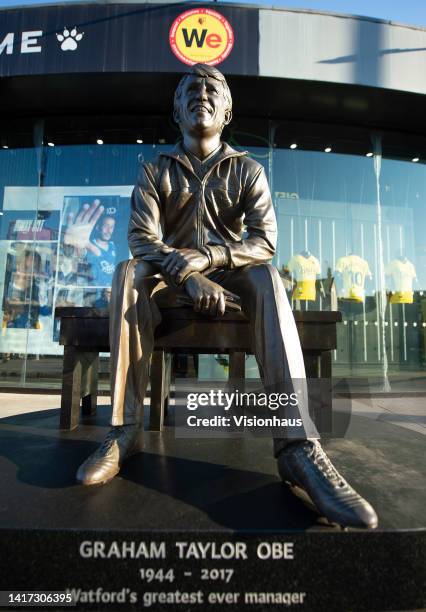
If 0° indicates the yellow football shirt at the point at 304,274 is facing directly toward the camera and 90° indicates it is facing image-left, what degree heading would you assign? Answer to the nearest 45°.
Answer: approximately 0°

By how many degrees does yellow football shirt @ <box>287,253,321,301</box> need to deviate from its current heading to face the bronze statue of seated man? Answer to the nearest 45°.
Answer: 0° — it already faces it

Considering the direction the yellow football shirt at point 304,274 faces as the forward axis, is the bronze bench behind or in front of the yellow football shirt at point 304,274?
in front

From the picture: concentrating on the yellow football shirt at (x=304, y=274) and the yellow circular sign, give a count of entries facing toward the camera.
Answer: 2

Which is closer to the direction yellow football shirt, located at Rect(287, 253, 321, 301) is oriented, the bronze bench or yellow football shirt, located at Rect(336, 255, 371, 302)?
the bronze bench
